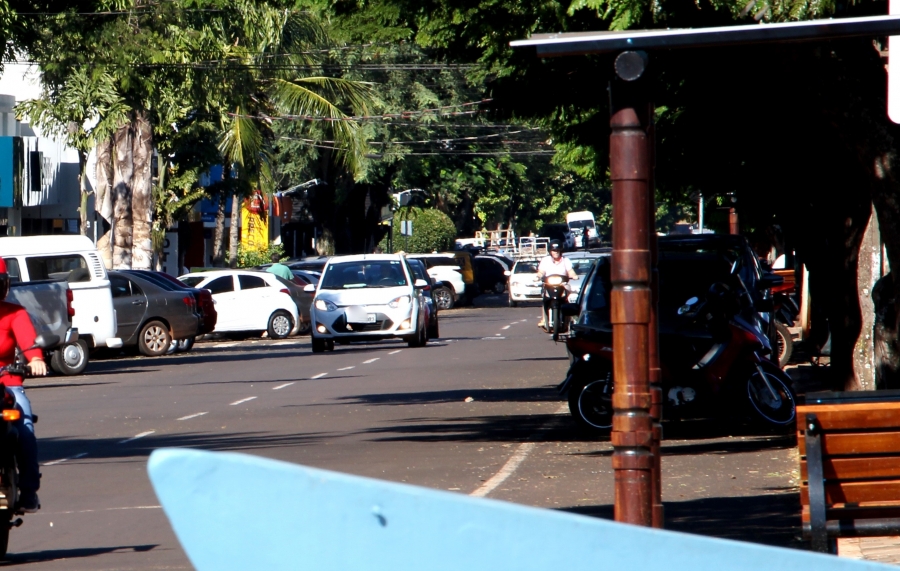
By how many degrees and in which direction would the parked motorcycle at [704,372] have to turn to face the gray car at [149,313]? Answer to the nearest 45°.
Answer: approximately 135° to its left

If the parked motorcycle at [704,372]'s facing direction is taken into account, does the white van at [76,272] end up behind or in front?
behind

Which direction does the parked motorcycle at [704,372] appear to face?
to the viewer's right

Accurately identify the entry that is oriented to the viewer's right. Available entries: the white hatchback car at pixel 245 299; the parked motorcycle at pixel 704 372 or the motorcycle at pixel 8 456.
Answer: the parked motorcycle

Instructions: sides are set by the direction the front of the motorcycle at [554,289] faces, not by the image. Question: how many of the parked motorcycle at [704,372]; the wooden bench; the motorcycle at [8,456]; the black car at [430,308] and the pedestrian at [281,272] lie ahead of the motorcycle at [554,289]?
3
